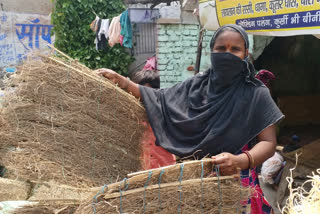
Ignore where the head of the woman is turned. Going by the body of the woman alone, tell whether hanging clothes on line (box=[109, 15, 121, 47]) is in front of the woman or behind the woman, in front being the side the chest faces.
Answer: behind

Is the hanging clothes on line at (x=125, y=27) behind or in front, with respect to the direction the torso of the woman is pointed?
behind

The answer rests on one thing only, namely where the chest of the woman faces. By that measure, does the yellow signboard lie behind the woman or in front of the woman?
behind

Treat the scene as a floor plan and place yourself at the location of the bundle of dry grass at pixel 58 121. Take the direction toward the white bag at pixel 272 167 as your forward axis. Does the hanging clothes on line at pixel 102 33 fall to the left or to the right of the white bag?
left

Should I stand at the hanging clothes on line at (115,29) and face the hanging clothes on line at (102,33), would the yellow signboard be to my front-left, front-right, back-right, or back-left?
back-left

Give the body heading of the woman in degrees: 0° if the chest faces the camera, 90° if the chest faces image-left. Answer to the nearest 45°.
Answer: approximately 0°

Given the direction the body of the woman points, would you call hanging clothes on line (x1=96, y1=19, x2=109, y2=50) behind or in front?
behind
